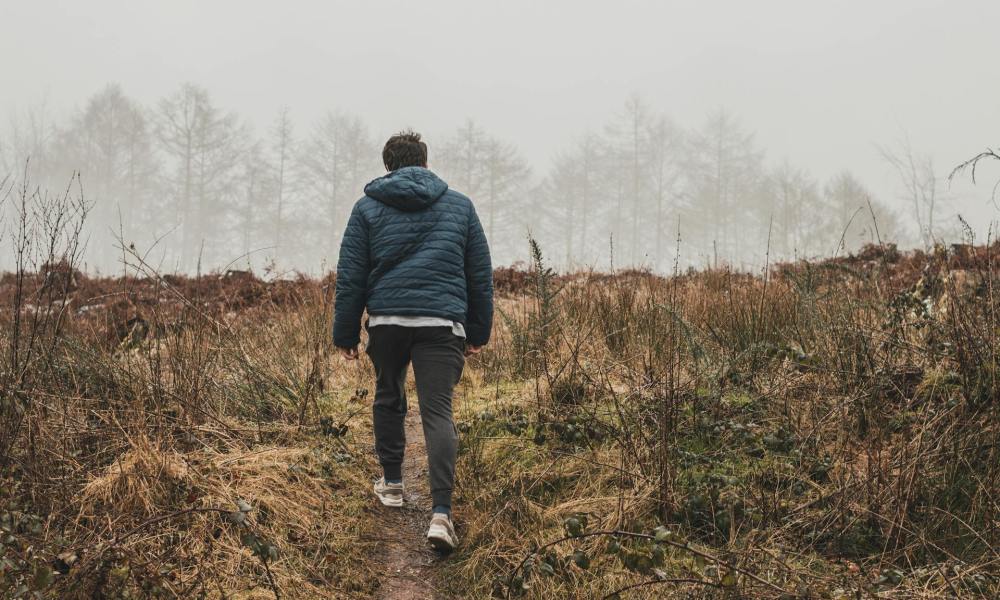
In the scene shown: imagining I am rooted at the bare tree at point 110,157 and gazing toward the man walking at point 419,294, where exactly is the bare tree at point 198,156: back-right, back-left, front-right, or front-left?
front-left

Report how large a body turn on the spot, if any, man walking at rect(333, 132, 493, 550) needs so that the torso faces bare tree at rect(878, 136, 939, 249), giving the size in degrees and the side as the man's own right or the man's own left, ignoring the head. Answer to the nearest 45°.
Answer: approximately 45° to the man's own right

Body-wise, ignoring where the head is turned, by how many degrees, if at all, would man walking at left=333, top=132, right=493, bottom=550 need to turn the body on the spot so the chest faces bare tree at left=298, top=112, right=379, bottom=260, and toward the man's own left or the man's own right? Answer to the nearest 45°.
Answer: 0° — they already face it

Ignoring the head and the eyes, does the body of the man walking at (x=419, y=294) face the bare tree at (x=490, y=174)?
yes

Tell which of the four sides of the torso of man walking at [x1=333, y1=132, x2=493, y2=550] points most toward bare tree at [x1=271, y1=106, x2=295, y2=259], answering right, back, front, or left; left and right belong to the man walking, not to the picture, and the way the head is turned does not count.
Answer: front

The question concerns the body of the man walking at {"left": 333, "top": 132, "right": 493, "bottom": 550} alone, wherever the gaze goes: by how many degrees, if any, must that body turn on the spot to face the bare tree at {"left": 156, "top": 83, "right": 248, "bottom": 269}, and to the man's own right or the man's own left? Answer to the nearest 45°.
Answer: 0° — they already face it

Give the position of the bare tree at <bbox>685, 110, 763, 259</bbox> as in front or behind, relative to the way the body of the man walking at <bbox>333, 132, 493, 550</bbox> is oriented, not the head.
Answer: in front

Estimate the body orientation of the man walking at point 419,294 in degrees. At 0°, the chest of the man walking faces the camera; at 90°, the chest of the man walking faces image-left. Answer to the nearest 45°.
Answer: approximately 180°
